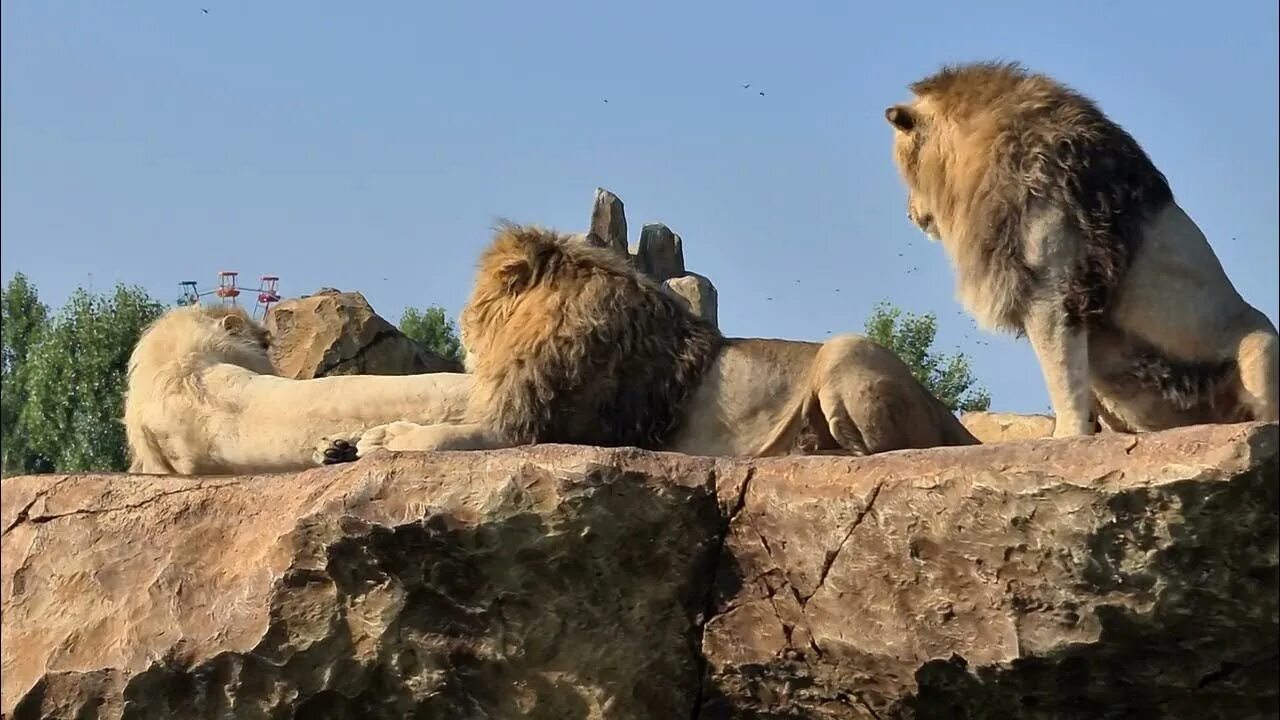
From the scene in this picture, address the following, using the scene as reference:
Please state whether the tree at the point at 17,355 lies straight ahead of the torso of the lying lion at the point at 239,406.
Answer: no

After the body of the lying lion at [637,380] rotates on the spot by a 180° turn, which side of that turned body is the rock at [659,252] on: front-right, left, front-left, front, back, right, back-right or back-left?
left

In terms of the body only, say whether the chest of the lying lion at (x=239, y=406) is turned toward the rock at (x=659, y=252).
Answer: no

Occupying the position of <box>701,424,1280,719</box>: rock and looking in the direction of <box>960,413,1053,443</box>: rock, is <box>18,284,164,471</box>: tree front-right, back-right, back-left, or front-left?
front-left

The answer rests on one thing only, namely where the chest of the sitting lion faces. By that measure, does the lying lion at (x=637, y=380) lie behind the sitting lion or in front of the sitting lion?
in front

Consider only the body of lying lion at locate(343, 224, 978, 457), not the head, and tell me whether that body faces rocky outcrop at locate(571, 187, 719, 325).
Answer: no

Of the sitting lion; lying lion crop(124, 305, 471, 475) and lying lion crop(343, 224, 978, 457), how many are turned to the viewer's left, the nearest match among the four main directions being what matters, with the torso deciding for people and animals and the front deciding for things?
3

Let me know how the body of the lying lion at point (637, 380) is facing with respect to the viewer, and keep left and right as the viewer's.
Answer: facing to the left of the viewer

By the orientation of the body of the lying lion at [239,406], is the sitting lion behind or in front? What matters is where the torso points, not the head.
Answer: behind

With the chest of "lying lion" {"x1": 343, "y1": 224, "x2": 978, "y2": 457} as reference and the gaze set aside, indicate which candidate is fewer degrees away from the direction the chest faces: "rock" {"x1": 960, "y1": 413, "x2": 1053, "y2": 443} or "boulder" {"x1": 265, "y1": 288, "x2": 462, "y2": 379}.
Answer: the boulder

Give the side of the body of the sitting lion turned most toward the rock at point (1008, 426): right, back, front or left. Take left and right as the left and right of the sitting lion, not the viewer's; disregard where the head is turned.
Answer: right

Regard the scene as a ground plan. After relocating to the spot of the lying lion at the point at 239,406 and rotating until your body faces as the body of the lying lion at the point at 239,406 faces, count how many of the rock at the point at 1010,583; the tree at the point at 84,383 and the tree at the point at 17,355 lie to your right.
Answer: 2

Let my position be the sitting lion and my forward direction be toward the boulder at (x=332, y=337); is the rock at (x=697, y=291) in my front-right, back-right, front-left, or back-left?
front-right

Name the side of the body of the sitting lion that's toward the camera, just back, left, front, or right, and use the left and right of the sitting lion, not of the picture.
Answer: left

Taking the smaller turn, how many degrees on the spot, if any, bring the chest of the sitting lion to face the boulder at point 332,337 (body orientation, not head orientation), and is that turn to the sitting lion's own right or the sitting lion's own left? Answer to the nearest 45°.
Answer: approximately 45° to the sitting lion's own right

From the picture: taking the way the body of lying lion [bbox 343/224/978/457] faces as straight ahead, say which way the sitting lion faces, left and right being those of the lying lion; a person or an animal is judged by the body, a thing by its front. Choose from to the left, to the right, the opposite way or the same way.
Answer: the same way

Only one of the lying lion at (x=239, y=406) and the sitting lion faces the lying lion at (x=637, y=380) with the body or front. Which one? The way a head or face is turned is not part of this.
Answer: the sitting lion

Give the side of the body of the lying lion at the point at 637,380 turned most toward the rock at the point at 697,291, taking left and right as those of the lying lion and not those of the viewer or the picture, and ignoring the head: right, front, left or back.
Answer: right

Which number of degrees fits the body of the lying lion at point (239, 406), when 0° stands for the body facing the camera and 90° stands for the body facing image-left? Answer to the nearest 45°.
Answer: approximately 90°
